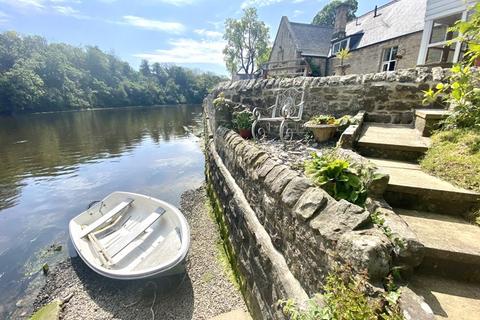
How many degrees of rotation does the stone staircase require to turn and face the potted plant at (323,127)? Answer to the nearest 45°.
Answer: approximately 135° to its right

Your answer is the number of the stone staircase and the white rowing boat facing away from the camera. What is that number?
0

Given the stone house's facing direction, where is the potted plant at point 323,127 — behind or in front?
in front

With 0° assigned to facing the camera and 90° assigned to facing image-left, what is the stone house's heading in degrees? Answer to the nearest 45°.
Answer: approximately 45°

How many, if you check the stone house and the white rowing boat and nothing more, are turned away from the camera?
0

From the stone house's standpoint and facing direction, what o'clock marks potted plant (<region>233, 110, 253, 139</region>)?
The potted plant is roughly at 11 o'clock from the stone house.

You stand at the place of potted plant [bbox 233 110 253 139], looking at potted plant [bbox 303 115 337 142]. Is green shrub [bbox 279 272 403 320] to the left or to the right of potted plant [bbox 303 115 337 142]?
right

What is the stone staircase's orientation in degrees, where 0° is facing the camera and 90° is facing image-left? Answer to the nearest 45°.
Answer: approximately 0°

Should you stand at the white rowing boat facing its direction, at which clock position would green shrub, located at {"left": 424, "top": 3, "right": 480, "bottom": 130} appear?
The green shrub is roughly at 12 o'clock from the white rowing boat.

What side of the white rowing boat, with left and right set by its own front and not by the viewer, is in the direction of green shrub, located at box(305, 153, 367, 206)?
front

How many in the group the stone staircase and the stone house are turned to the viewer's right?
0

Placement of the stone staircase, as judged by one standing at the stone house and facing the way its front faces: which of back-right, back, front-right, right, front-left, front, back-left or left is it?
front-left
